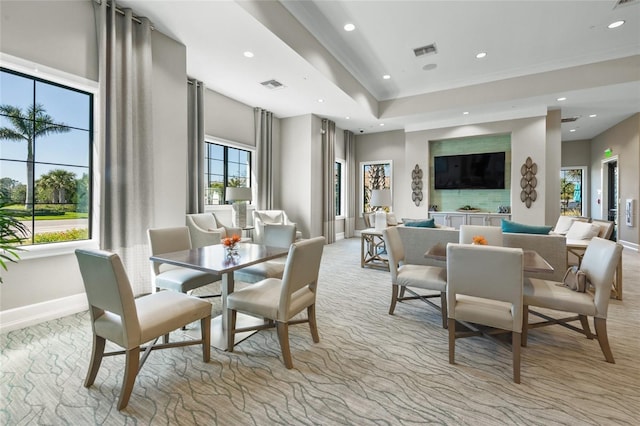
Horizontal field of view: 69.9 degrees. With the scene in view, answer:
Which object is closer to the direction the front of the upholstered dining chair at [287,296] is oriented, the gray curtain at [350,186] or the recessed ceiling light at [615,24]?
the gray curtain

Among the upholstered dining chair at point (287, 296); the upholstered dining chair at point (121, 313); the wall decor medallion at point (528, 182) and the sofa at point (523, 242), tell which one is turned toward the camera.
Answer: the wall decor medallion

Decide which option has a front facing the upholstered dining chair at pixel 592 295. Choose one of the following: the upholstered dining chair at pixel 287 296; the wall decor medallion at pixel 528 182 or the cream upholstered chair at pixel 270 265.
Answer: the wall decor medallion

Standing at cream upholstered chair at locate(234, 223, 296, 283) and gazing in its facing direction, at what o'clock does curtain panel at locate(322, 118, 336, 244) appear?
The curtain panel is roughly at 5 o'clock from the cream upholstered chair.

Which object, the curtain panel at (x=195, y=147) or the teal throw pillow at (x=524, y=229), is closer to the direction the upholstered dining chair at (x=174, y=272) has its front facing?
the teal throw pillow

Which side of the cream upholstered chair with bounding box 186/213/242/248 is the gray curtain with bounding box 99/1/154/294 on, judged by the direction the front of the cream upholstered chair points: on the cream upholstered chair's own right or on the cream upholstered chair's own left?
on the cream upholstered chair's own right

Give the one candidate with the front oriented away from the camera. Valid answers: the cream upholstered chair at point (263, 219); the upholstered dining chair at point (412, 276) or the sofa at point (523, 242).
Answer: the sofa

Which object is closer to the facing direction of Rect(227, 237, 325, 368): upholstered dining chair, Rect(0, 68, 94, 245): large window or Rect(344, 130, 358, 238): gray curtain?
the large window

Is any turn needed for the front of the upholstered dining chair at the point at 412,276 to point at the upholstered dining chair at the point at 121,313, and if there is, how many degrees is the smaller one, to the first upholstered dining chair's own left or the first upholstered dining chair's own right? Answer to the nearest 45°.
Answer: approximately 90° to the first upholstered dining chair's own right

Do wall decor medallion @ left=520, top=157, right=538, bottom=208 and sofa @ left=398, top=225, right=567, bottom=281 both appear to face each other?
yes

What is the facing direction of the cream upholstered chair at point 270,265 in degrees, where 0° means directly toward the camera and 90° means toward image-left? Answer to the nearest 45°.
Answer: approximately 45°

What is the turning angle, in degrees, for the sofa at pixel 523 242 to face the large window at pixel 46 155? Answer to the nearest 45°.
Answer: approximately 135° to its left
